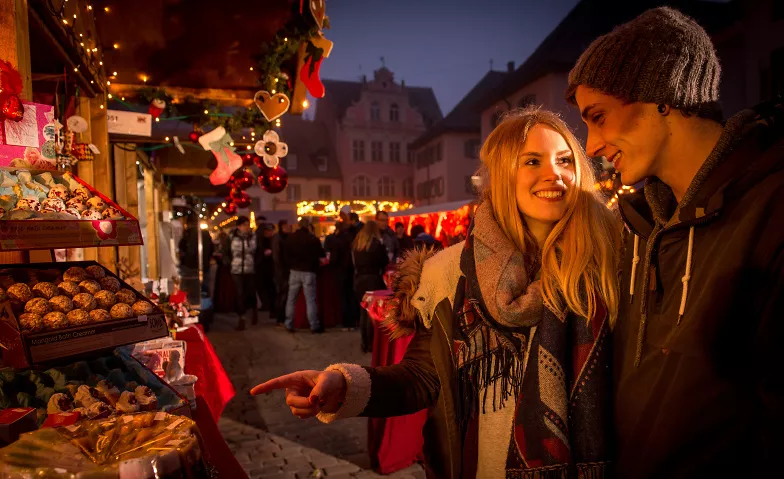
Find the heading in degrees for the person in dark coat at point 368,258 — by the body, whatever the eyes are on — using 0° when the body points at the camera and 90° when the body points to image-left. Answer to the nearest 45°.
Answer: approximately 180°

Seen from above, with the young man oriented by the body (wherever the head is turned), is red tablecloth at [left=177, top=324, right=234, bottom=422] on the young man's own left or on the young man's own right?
on the young man's own right

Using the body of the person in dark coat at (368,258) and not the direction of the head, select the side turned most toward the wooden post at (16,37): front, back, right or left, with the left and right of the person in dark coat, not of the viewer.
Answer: back

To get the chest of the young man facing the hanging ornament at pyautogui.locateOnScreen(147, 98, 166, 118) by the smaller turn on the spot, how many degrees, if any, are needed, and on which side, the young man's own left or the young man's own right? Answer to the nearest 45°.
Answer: approximately 45° to the young man's own right

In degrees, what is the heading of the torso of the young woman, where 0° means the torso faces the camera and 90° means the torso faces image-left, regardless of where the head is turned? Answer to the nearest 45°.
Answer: approximately 0°

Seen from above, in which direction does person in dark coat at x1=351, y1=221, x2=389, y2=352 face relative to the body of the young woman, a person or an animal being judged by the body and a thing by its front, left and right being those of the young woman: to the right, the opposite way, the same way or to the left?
the opposite way

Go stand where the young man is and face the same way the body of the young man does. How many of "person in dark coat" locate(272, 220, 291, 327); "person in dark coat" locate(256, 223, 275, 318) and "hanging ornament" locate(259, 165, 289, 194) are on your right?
3

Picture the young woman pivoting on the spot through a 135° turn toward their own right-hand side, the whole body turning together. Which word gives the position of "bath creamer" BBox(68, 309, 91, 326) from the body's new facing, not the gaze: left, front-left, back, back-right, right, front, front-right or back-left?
front-left

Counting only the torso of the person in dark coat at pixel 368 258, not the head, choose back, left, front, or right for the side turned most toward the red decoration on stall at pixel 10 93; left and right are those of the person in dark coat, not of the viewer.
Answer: back

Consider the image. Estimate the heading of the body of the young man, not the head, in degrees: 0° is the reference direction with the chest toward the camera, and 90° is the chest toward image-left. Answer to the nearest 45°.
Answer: approximately 45°
